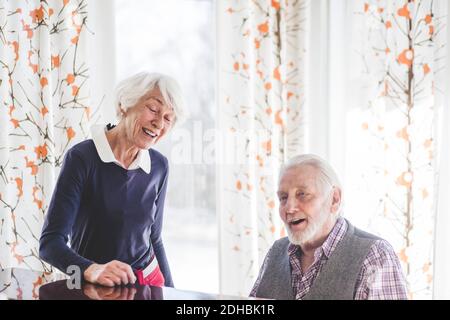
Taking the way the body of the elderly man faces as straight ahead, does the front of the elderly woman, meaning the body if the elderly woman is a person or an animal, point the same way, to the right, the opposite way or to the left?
to the left

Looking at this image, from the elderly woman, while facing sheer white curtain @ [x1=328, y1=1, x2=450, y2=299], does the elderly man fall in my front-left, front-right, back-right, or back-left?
front-right

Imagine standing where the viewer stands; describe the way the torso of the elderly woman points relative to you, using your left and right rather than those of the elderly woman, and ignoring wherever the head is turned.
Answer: facing the viewer and to the right of the viewer

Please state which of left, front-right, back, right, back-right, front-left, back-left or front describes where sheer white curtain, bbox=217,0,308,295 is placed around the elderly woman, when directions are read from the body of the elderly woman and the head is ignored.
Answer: left

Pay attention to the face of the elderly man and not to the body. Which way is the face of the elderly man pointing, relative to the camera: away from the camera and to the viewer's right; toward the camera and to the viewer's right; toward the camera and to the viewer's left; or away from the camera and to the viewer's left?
toward the camera and to the viewer's left

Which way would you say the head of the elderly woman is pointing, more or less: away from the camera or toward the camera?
toward the camera

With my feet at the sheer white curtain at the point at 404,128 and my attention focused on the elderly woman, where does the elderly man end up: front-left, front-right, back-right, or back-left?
front-left

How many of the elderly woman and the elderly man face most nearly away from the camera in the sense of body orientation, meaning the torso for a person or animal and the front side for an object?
0

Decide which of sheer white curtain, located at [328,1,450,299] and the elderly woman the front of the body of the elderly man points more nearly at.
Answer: the elderly woman

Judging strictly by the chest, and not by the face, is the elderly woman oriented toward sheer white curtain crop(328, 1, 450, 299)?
no

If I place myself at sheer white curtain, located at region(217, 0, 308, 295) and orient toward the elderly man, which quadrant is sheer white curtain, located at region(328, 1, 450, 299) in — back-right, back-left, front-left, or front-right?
front-left

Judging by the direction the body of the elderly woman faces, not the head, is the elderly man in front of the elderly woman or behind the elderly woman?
in front
